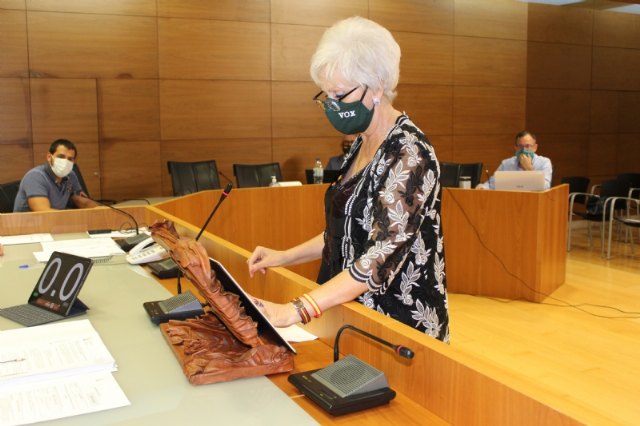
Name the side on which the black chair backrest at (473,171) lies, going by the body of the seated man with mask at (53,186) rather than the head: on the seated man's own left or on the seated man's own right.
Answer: on the seated man's own left

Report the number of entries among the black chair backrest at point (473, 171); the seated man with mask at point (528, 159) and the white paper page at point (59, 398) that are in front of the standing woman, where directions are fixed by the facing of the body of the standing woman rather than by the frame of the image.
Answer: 1

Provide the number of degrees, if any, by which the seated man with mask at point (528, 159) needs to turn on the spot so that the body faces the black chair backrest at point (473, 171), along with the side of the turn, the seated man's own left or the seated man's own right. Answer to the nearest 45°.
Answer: approximately 135° to the seated man's own right

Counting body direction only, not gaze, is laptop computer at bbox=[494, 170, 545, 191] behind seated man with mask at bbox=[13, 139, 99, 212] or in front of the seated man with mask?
in front

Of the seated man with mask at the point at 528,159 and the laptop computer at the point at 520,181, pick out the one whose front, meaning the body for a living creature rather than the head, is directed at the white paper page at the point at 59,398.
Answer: the seated man with mask

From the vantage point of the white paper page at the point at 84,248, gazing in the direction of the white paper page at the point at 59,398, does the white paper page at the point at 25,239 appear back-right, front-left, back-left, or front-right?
back-right

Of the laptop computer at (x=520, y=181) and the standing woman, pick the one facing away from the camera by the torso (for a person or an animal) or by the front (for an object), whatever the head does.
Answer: the laptop computer

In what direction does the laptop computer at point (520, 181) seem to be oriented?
away from the camera

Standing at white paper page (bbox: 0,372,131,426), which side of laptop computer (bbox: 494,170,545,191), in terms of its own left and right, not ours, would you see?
back

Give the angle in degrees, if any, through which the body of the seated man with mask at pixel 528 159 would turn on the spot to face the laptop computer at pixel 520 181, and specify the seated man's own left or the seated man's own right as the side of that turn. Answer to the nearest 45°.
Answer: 0° — they already face it

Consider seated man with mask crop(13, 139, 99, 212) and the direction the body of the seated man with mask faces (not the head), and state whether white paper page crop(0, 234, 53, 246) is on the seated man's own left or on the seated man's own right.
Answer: on the seated man's own right
